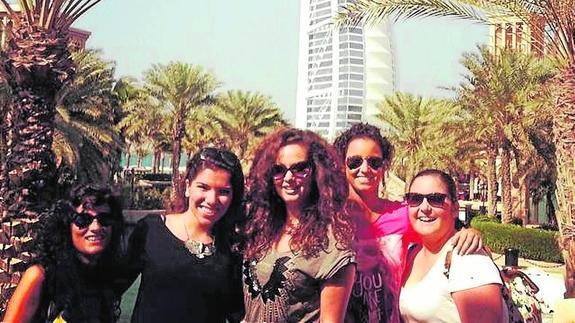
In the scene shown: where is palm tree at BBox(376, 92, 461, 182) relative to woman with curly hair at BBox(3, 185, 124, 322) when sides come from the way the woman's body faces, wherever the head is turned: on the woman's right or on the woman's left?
on the woman's left

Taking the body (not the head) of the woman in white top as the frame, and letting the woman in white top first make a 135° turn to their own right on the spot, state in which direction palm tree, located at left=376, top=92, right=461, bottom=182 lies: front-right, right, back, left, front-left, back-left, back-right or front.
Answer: front

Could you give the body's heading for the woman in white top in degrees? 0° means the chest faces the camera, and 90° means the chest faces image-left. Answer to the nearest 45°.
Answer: approximately 45°

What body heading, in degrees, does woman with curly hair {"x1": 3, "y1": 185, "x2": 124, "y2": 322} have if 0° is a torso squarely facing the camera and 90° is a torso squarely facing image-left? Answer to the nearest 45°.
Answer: approximately 315°

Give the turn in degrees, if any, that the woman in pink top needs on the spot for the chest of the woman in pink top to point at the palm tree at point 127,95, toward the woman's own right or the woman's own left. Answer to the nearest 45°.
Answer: approximately 135° to the woman's own right

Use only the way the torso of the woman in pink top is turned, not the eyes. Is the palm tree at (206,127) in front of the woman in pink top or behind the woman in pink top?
behind

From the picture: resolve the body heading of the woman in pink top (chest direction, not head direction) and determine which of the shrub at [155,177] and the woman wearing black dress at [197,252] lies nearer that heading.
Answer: the woman wearing black dress

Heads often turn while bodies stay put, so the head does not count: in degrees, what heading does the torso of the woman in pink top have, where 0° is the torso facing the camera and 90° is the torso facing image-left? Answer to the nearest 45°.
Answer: approximately 0°
